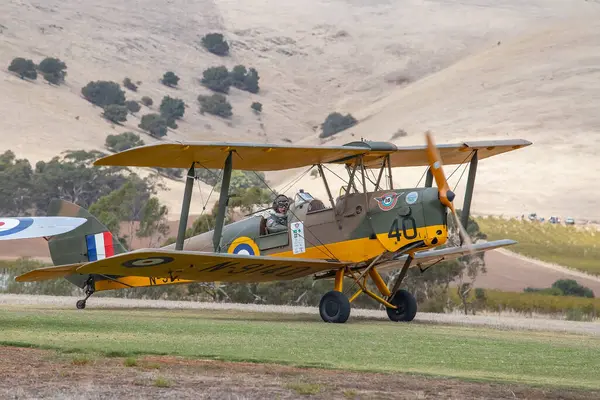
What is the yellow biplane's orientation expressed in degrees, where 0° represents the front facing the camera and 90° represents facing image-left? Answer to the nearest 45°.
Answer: approximately 315°

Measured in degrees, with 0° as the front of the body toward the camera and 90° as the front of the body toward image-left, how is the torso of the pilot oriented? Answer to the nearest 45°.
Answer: approximately 315°
